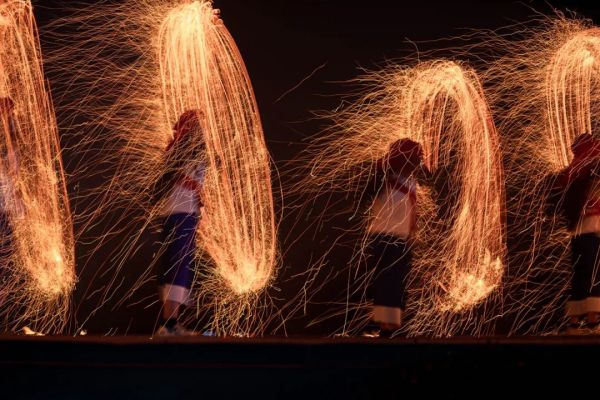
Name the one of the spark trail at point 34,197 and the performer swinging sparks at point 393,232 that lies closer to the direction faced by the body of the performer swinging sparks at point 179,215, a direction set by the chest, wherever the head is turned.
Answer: the performer swinging sparks

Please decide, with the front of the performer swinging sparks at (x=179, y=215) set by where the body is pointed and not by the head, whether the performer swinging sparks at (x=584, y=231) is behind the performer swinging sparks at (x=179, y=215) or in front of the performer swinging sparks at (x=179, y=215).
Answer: in front

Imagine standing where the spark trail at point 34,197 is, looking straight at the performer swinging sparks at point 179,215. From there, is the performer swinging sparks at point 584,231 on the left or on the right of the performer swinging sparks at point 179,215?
left

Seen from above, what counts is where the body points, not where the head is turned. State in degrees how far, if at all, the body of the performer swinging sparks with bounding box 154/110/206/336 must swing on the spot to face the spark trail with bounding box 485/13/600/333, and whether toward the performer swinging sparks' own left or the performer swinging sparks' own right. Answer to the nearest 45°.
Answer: approximately 45° to the performer swinging sparks' own left

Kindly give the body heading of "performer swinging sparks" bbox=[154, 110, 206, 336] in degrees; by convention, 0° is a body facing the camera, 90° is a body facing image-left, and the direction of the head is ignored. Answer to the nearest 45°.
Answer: approximately 270°

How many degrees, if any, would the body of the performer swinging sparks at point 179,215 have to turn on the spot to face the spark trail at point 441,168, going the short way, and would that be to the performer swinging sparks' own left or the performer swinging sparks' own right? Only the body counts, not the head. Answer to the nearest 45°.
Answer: approximately 45° to the performer swinging sparks' own left
